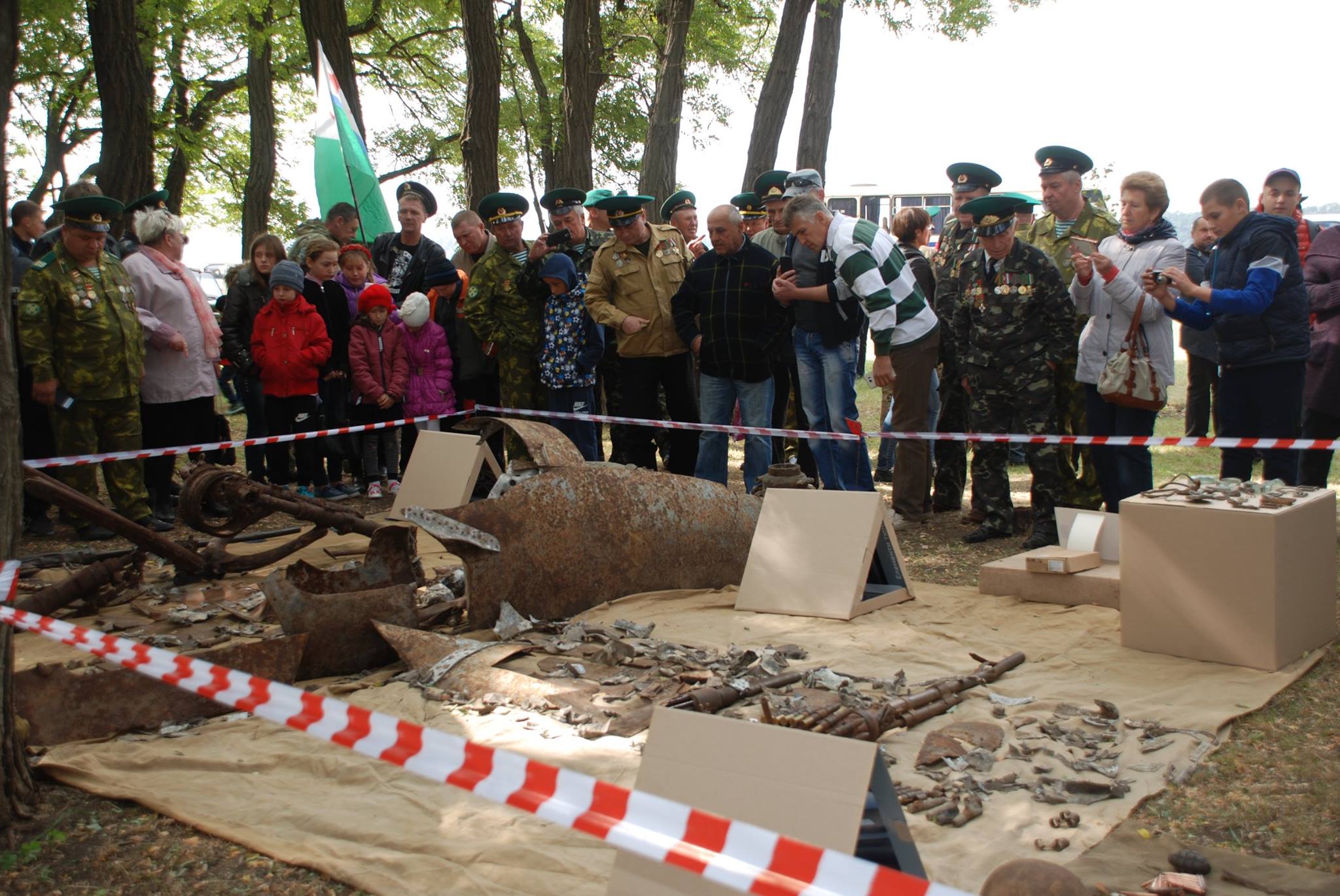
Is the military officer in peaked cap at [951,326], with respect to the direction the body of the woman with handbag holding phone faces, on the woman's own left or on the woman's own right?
on the woman's own right

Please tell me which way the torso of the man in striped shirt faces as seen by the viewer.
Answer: to the viewer's left

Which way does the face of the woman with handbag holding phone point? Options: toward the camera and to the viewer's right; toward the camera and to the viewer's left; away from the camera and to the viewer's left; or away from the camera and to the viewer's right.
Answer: toward the camera and to the viewer's left

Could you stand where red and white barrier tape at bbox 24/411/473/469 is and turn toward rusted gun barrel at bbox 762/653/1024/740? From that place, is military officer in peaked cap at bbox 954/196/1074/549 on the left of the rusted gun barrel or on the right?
left

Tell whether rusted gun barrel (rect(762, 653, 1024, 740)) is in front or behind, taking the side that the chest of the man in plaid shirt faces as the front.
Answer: in front

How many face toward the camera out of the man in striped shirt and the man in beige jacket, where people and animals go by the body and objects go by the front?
1

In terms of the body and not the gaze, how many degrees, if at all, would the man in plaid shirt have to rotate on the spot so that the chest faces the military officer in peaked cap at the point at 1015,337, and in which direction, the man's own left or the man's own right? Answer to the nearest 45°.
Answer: approximately 45° to the man's own left

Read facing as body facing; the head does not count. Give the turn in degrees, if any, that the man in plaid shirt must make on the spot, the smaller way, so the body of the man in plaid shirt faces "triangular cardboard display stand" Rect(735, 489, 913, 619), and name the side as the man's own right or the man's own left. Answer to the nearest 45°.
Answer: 0° — they already face it

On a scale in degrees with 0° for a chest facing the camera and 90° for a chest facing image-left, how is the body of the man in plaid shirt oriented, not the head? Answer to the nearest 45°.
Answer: approximately 0°

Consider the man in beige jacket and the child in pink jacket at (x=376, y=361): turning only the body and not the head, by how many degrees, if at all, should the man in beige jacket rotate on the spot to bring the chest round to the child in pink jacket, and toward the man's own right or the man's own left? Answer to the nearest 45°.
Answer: approximately 90° to the man's own right
